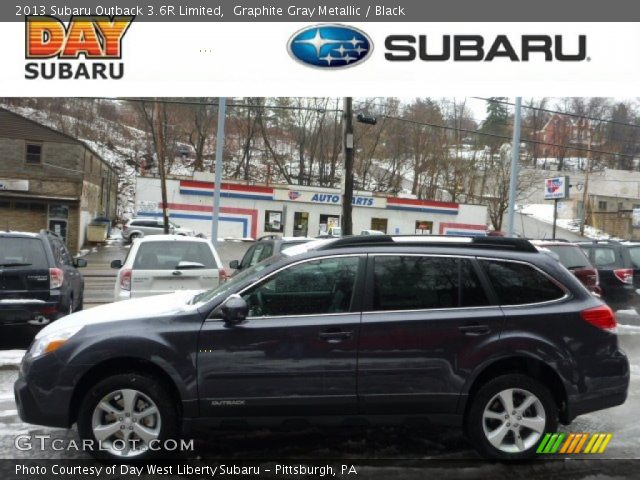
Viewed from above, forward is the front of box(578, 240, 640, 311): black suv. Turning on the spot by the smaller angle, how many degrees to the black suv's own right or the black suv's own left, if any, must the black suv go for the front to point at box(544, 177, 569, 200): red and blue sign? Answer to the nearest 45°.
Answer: approximately 45° to the black suv's own right

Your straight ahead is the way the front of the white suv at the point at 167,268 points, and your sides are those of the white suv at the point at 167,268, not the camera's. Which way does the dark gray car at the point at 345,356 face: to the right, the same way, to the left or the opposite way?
to the left

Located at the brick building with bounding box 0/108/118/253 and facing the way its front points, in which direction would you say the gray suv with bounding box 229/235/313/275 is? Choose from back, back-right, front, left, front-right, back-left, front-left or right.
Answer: front

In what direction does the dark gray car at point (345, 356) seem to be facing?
to the viewer's left

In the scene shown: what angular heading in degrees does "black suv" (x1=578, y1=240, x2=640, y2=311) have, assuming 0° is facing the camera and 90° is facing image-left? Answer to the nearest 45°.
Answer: approximately 135°

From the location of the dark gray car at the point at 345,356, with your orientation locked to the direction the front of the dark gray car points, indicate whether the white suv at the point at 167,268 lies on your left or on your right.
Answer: on your right

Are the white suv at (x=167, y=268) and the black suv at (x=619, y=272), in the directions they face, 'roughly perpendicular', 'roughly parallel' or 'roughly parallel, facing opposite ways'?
roughly parallel

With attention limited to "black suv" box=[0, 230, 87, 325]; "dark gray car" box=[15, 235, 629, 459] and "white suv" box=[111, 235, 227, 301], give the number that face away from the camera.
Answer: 2

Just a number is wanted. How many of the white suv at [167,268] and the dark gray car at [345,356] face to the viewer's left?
1

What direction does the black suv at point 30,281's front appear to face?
away from the camera

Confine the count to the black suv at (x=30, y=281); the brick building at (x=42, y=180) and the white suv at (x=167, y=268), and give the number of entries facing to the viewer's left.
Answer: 0

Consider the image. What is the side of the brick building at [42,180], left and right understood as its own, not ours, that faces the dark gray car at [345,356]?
front

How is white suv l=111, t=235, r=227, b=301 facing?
away from the camera

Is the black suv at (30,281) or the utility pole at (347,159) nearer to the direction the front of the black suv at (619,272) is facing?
the utility pole

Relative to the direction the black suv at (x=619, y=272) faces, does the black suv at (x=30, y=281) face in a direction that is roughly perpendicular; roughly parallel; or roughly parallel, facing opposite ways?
roughly parallel

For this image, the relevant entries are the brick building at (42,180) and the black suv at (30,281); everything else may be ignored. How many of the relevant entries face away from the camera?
1

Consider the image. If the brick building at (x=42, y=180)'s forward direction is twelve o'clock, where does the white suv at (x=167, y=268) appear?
The white suv is roughly at 12 o'clock from the brick building.
